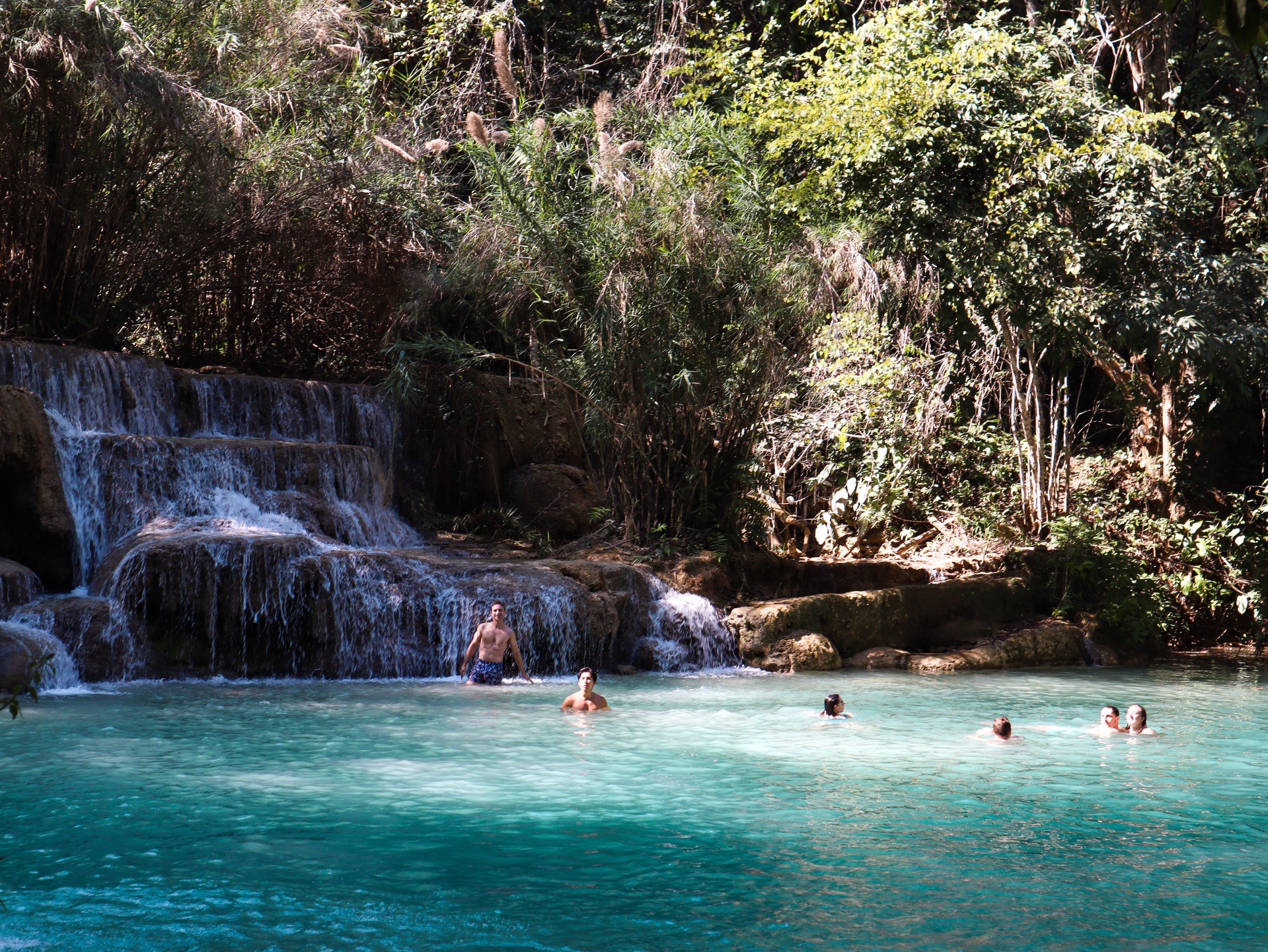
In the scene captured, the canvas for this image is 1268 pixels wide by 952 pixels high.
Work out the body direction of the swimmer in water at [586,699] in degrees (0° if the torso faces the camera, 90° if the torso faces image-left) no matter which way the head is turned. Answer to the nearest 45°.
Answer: approximately 0°

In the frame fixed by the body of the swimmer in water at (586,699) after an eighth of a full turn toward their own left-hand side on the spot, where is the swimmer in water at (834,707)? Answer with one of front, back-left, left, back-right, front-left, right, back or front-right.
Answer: front-left

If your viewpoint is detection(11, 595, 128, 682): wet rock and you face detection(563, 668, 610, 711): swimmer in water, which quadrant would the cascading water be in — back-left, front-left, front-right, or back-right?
front-left

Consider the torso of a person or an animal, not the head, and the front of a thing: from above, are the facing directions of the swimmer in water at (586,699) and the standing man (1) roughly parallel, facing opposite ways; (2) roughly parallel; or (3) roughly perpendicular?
roughly parallel

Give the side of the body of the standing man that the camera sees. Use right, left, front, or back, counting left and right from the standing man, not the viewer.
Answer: front

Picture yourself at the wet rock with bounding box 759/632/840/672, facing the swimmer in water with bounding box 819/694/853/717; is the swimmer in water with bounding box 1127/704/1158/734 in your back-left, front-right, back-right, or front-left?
front-left

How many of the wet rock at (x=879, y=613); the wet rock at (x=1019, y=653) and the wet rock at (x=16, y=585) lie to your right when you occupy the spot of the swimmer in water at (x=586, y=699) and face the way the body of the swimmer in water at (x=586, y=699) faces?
1

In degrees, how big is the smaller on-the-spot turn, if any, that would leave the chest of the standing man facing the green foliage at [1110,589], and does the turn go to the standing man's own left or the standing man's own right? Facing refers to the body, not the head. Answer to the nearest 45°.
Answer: approximately 135° to the standing man's own left

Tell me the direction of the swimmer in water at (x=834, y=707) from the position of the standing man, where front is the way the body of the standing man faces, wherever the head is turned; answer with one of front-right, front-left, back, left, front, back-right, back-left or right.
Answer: front-left

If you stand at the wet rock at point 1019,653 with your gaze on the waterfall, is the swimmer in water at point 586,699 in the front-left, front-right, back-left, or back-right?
front-left

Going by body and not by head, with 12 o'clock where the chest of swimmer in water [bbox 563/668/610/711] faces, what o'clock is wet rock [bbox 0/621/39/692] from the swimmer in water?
The wet rock is roughly at 3 o'clock from the swimmer in water.

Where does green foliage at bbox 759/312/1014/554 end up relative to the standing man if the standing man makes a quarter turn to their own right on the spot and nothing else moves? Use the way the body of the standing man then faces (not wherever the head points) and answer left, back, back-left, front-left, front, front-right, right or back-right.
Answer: back-right

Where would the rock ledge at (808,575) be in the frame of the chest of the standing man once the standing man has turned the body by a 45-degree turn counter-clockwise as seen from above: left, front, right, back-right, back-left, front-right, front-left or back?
left

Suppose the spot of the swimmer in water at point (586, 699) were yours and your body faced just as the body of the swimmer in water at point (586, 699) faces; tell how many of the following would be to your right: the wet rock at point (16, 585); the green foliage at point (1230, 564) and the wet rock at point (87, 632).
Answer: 2

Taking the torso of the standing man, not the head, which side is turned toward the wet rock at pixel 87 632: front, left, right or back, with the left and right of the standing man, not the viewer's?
right

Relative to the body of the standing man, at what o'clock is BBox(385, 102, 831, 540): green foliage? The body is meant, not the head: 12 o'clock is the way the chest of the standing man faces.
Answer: The green foliage is roughly at 7 o'clock from the standing man.

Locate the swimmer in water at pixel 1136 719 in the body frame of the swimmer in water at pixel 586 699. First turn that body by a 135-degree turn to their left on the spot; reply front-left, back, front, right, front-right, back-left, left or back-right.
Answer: front-right
